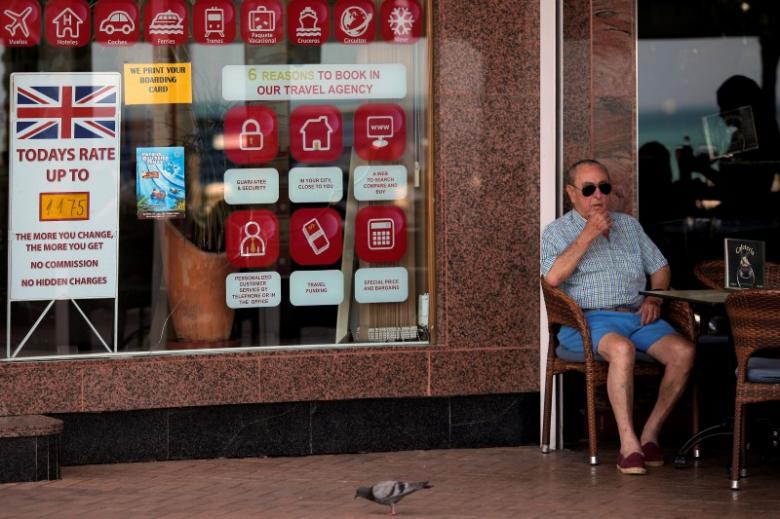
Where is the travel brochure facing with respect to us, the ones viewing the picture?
facing the viewer

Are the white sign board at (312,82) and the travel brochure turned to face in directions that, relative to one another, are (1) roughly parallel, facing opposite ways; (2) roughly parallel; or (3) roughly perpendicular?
roughly parallel

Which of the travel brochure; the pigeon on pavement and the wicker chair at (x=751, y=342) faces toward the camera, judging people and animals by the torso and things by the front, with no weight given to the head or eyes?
the travel brochure

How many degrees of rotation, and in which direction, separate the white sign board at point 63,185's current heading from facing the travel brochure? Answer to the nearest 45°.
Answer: approximately 90° to its left

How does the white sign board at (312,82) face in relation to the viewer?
toward the camera

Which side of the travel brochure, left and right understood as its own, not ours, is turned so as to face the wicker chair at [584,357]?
left

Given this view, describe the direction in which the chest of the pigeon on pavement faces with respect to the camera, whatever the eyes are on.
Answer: to the viewer's left

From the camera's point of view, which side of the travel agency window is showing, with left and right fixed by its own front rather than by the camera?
front

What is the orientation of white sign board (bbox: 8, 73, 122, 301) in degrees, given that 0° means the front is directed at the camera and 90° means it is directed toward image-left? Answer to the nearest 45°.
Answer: approximately 0°

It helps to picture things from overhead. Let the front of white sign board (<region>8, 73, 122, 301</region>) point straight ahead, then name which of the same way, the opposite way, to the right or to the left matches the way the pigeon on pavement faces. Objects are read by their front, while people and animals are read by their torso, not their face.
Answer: to the right

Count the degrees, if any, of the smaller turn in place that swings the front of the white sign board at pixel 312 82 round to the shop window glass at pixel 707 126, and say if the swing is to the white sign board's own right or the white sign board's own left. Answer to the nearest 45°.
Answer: approximately 90° to the white sign board's own left

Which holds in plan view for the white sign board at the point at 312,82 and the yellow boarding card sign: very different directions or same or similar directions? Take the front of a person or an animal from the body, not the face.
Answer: same or similar directions

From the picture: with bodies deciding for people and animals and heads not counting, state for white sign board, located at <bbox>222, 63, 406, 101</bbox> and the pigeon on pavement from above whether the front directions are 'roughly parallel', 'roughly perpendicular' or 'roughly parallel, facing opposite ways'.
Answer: roughly perpendicular
